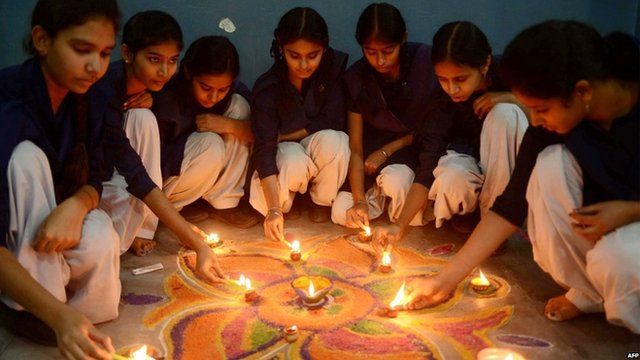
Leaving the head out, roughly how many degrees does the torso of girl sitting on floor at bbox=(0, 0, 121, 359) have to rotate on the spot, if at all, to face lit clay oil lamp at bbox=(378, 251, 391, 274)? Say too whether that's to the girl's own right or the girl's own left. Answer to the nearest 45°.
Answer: approximately 45° to the girl's own left

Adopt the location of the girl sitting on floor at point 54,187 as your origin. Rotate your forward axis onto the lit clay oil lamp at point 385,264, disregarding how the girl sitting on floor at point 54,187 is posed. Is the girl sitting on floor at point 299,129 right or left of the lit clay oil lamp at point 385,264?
left

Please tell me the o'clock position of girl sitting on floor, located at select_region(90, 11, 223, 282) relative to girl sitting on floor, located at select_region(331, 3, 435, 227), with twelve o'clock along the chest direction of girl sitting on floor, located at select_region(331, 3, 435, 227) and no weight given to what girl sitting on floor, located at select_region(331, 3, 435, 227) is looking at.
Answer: girl sitting on floor, located at select_region(90, 11, 223, 282) is roughly at 2 o'clock from girl sitting on floor, located at select_region(331, 3, 435, 227).

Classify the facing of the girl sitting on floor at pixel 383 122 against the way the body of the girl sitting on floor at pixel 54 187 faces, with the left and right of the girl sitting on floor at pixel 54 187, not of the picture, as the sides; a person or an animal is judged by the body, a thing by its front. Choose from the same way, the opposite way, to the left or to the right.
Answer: to the right

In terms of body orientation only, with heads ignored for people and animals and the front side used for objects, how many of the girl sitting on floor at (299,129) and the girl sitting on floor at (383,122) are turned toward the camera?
2

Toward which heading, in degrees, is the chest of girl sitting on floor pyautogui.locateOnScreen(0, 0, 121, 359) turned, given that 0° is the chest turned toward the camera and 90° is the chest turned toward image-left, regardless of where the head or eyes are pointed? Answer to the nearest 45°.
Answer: approximately 315°

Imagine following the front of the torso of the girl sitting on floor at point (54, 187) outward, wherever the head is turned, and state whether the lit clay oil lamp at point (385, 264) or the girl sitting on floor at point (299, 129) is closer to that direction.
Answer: the lit clay oil lamp

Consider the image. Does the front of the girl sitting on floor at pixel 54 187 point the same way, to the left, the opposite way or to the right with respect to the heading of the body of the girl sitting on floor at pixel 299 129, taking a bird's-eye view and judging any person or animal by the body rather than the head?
to the left

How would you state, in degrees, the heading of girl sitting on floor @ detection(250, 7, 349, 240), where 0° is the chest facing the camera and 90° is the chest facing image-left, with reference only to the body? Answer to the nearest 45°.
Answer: approximately 0°

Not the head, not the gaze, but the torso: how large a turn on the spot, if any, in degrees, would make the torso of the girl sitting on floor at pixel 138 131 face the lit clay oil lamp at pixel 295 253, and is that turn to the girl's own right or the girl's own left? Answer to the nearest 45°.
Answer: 0° — they already face it

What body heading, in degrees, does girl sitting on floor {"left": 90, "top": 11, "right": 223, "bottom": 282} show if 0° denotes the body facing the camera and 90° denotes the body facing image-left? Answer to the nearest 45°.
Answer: approximately 315°
